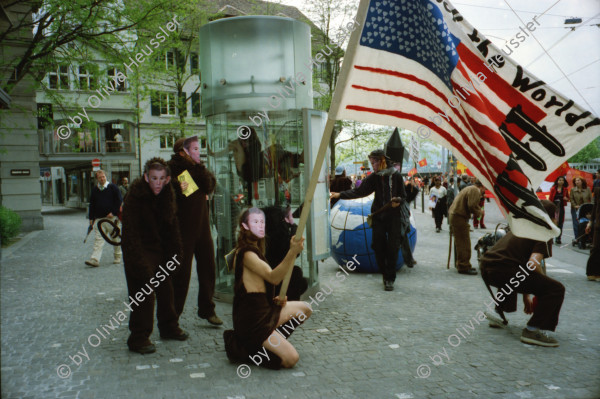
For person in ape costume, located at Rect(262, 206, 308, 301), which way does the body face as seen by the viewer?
to the viewer's right

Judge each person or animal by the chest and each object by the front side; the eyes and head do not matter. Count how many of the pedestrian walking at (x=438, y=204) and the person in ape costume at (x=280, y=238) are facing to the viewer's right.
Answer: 1

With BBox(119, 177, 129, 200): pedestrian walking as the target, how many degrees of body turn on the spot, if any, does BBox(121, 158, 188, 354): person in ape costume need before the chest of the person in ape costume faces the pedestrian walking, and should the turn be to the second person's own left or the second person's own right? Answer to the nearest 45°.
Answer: approximately 135° to the second person's own left

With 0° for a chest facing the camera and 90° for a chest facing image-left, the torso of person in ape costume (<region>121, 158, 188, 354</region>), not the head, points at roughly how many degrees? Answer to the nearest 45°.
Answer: approximately 315°
